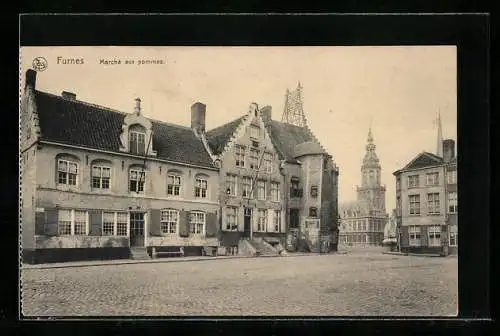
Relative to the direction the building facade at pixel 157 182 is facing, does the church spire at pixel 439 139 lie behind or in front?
behind

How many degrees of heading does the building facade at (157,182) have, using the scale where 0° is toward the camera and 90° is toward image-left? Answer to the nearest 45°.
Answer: approximately 315°
